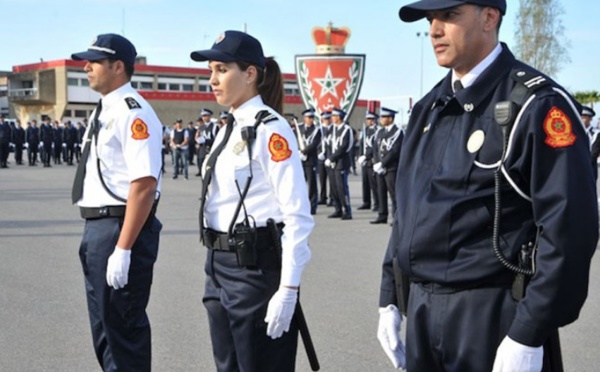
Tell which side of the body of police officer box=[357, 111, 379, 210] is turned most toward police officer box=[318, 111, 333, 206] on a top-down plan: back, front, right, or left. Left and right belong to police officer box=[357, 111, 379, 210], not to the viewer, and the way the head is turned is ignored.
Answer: right

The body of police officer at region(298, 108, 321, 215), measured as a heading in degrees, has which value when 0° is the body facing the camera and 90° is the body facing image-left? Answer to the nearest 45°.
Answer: approximately 45°

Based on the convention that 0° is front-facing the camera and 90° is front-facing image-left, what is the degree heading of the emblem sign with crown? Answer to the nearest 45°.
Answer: approximately 0°

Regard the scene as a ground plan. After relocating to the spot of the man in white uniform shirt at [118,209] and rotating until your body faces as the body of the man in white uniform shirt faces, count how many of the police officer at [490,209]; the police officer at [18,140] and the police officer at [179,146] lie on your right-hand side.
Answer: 2

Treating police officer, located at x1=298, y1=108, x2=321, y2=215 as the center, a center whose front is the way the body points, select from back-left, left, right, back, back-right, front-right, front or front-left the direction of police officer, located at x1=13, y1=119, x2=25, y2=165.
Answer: right

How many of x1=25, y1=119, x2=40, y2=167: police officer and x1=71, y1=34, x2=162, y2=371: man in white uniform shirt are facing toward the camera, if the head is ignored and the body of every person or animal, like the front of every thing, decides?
1

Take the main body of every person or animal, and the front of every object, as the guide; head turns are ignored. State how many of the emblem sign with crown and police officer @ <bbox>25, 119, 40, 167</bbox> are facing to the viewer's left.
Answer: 0

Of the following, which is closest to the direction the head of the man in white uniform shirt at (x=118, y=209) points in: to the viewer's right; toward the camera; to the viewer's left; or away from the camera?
to the viewer's left

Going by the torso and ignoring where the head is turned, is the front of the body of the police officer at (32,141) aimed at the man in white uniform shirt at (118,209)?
yes

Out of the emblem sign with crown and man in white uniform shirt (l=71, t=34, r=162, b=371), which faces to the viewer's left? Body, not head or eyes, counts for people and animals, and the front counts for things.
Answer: the man in white uniform shirt

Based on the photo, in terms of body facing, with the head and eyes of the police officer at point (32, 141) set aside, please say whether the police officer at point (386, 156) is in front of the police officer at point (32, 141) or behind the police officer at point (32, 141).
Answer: in front

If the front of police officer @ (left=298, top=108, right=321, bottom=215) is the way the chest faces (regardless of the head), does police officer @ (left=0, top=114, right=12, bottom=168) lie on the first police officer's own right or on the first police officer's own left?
on the first police officer's own right
